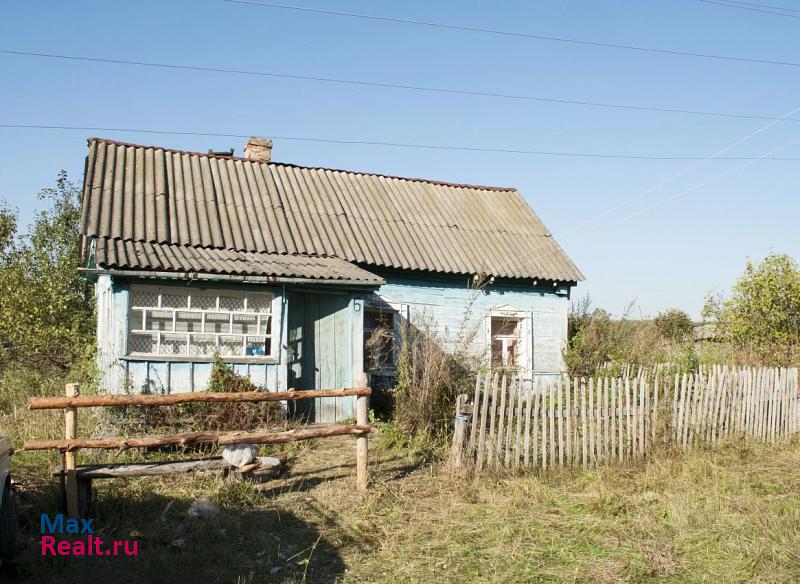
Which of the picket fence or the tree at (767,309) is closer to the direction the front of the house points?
the picket fence

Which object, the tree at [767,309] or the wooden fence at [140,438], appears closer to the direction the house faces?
the wooden fence

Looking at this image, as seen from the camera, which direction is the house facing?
toward the camera

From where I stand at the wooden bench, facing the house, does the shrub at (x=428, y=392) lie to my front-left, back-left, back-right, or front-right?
front-right

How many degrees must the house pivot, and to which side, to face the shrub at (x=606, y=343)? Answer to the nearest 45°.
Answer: approximately 90° to its left

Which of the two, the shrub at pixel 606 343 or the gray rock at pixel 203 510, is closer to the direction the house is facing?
the gray rock

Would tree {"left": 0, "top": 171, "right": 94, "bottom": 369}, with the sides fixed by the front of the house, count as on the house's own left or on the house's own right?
on the house's own right

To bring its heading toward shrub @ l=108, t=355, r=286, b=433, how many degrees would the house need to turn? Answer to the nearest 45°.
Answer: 0° — it already faces it

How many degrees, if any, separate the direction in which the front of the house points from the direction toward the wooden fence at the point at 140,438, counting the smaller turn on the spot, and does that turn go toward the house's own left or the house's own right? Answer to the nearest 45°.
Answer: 0° — it already faces it

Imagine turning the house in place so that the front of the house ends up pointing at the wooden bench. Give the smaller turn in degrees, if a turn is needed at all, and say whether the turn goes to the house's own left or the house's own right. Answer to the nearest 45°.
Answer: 0° — it already faces it

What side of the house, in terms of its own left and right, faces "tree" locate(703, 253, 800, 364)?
left

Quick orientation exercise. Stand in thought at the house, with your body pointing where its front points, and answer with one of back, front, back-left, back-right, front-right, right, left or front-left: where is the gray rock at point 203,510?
front
